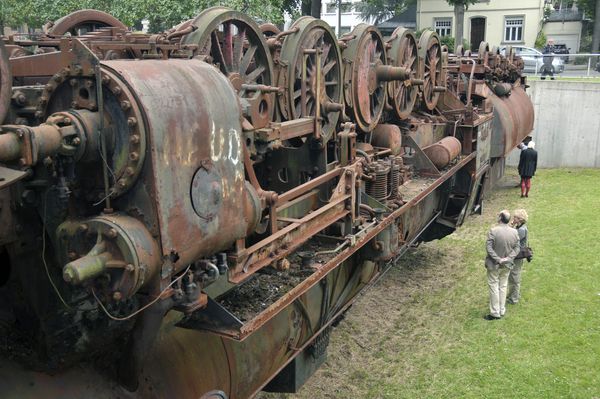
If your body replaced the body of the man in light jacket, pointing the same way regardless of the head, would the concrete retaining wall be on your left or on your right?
on your right

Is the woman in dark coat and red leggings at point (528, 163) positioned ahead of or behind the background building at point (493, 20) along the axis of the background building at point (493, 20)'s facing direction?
ahead

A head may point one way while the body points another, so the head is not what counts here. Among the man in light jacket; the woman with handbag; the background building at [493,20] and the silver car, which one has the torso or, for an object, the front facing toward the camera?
the background building

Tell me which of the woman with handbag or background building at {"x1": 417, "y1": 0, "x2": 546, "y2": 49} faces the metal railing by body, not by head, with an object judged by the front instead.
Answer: the background building

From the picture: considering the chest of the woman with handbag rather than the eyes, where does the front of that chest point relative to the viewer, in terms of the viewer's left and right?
facing to the left of the viewer

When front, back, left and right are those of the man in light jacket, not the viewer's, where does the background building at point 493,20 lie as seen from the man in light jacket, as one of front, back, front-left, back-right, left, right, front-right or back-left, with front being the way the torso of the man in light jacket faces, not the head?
front-right

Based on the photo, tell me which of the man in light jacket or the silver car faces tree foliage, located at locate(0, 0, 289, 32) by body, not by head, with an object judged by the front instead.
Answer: the man in light jacket

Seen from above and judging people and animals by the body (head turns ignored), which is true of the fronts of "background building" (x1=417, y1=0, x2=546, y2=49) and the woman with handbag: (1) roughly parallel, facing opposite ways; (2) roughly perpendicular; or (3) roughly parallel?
roughly perpendicular

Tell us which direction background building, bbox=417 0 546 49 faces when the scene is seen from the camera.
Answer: facing the viewer

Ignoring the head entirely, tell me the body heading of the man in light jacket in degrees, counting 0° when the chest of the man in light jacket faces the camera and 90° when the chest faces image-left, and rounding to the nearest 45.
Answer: approximately 135°

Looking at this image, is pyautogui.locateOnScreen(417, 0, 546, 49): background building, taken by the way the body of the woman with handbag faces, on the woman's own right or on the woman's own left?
on the woman's own right

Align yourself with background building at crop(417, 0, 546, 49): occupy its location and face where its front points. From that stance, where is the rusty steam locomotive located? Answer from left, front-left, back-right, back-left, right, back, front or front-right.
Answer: front
